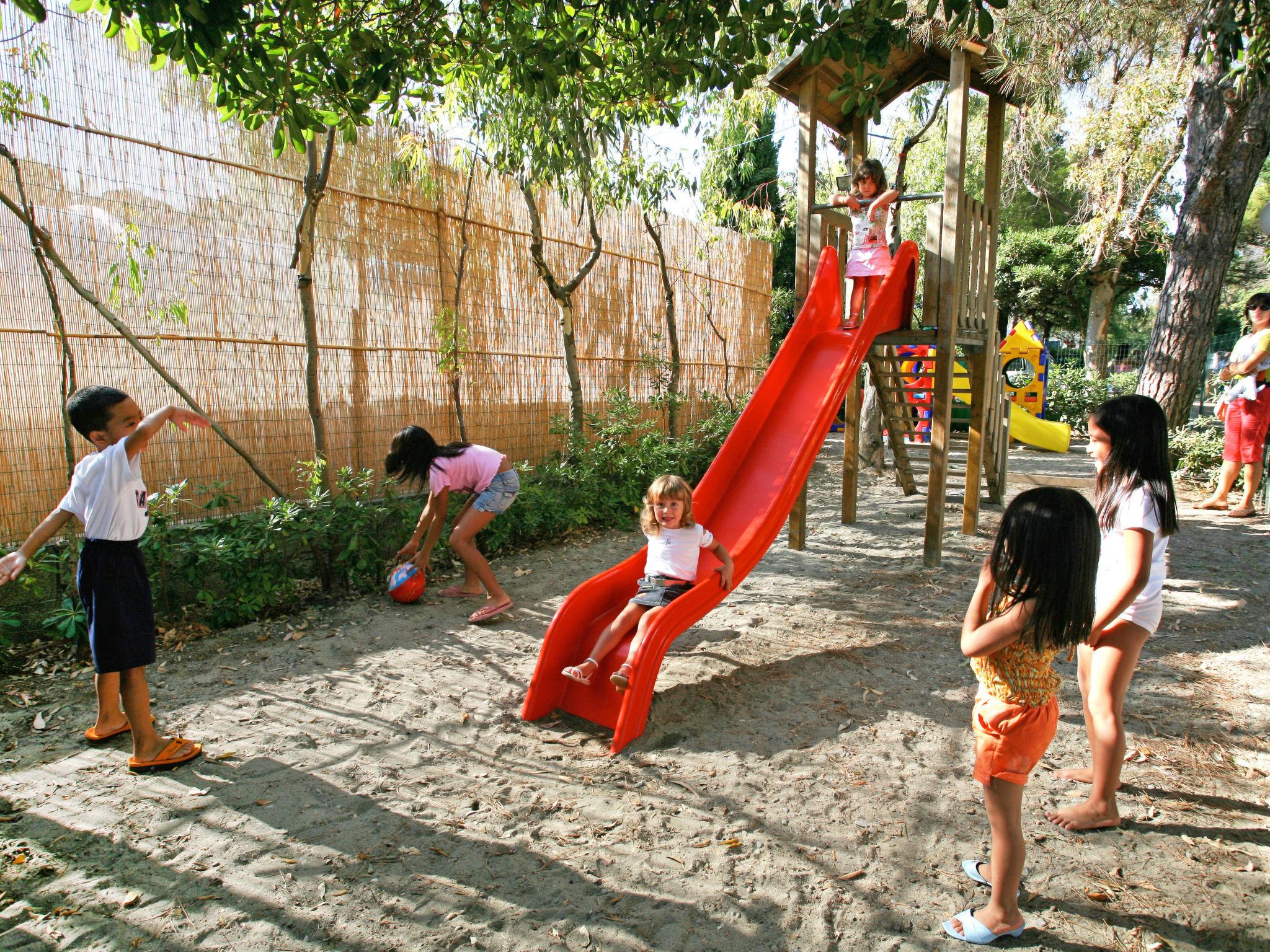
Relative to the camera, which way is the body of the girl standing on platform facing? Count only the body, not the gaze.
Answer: toward the camera

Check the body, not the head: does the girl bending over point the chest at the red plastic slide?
no

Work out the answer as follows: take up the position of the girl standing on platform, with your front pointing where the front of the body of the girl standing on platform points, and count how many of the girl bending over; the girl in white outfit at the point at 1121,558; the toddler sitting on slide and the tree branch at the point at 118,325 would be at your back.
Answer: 0

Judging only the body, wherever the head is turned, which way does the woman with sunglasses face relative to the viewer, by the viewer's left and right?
facing the viewer and to the left of the viewer

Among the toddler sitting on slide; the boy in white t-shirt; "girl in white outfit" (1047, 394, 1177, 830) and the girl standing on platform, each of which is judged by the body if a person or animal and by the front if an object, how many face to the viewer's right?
1

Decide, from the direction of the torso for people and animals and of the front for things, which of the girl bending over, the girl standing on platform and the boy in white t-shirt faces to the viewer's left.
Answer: the girl bending over

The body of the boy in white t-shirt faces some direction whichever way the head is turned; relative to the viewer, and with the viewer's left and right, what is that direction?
facing to the right of the viewer

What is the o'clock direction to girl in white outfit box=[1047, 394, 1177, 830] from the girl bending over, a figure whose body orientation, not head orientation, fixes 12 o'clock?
The girl in white outfit is roughly at 8 o'clock from the girl bending over.

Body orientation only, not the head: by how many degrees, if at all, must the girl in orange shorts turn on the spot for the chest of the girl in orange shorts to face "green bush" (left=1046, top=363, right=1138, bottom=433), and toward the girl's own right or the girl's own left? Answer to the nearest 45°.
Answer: approximately 90° to the girl's own right

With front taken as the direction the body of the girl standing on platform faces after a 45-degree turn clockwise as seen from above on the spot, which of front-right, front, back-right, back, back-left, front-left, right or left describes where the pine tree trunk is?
back

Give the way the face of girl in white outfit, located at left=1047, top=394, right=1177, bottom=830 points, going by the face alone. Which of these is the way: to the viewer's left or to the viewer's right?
to the viewer's left

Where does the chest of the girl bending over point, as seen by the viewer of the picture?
to the viewer's left

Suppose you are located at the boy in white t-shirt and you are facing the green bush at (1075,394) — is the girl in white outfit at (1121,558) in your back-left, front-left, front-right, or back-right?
front-right

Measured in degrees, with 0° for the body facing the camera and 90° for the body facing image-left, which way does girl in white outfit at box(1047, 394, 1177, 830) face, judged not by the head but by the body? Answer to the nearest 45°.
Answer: approximately 90°

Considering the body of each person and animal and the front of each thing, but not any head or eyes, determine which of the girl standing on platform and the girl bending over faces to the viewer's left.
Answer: the girl bending over

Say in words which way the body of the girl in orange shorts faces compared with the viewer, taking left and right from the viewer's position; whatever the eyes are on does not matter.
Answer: facing to the left of the viewer

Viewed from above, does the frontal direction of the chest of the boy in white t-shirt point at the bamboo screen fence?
no
